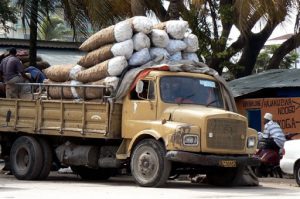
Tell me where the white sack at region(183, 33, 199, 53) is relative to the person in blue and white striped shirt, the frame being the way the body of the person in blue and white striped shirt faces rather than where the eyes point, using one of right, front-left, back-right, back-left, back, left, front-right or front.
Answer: front-left

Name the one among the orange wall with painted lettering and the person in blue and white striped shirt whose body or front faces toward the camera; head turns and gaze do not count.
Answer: the orange wall with painted lettering

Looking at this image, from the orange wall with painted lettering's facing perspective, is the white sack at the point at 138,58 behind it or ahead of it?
ahead

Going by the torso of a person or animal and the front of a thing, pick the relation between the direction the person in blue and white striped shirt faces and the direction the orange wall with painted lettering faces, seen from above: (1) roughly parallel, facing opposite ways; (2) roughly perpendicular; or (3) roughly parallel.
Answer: roughly perpendicular

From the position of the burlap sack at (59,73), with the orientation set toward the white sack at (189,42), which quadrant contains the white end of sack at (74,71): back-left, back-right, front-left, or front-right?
front-right

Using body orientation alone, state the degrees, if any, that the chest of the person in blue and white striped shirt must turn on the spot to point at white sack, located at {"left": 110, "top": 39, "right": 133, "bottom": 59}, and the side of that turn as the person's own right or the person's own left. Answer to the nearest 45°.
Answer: approximately 45° to the person's own left

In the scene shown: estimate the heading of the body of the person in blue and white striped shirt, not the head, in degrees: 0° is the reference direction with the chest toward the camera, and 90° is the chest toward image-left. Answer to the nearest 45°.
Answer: approximately 90°

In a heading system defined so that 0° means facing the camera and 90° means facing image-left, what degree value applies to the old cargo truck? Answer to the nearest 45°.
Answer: approximately 315°

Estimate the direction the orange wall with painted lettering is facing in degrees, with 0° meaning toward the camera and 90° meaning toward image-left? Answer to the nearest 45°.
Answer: approximately 0°

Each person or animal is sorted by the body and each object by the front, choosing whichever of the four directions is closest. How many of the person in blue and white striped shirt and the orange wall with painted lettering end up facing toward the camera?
1

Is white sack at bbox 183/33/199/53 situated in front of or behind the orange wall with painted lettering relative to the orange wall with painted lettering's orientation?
in front

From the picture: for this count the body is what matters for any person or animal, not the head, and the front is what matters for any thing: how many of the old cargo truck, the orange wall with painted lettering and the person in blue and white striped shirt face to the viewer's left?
1

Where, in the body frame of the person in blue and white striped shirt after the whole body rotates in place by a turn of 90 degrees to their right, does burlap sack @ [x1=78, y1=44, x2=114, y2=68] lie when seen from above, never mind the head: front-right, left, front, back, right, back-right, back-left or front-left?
back-left
